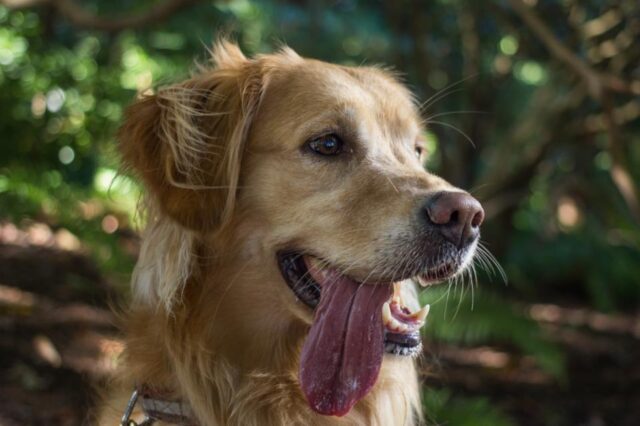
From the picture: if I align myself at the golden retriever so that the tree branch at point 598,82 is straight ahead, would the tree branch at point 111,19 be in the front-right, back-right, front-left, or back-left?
front-left

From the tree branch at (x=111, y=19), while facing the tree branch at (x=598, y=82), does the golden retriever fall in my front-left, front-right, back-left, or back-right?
front-right

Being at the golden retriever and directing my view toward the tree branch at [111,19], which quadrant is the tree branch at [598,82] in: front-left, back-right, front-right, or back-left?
front-right

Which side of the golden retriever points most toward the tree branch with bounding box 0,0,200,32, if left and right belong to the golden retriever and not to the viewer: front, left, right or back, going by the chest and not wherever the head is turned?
back

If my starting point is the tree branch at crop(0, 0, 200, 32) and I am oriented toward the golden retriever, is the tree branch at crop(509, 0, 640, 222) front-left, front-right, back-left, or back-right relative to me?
front-left

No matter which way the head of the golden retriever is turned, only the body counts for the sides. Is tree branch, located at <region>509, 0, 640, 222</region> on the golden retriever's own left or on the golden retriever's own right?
on the golden retriever's own left
